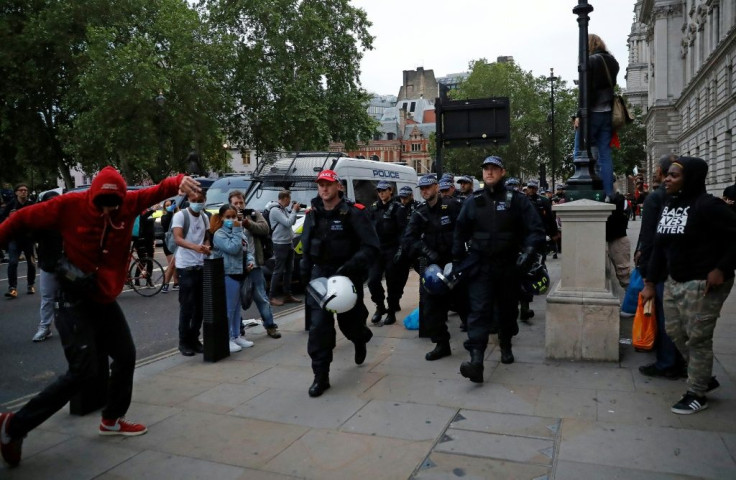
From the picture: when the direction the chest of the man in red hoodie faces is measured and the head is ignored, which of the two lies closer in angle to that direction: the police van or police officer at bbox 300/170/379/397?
the police officer

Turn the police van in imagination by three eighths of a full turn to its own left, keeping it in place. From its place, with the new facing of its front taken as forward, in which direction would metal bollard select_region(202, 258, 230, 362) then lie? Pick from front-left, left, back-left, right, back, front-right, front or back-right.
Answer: right

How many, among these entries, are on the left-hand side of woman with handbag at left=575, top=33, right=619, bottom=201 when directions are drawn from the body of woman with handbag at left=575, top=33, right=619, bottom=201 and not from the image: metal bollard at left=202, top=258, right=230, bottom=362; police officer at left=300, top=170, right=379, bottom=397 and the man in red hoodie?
3

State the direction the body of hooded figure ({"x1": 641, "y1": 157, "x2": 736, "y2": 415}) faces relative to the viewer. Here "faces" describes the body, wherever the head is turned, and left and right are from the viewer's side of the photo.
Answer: facing the viewer and to the left of the viewer

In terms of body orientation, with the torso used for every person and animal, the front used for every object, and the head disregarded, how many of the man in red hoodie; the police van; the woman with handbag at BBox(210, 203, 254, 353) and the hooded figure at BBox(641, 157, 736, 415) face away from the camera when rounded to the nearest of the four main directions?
0

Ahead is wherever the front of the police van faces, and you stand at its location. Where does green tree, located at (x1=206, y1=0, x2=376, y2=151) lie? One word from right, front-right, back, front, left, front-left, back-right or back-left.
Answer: back-right

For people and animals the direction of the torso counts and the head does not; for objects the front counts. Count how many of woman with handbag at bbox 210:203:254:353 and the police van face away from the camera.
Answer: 0

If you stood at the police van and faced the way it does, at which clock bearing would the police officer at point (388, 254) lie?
The police officer is roughly at 10 o'clock from the police van.

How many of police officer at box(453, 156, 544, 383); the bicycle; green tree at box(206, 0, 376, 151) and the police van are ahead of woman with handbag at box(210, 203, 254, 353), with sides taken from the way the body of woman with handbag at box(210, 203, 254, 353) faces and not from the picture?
1

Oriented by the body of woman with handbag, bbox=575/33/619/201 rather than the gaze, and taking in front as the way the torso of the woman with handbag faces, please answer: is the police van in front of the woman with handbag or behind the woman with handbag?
in front

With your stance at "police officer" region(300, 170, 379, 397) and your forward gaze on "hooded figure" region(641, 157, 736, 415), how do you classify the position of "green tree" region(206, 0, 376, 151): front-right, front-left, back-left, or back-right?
back-left

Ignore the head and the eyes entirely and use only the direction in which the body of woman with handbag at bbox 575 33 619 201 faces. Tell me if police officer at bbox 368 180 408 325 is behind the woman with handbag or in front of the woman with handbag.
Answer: in front

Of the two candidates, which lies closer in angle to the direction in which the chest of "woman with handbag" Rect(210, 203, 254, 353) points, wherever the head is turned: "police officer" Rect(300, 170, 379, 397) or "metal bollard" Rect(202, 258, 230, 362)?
the police officer

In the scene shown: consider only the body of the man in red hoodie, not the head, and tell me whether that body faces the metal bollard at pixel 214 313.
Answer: no

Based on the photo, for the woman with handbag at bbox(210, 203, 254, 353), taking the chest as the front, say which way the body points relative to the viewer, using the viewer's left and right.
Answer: facing the viewer and to the right of the viewer

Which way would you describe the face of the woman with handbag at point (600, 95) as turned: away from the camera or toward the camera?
away from the camera

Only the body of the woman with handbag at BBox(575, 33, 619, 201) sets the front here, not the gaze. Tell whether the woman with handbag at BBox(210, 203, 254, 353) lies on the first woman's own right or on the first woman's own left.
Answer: on the first woman's own left

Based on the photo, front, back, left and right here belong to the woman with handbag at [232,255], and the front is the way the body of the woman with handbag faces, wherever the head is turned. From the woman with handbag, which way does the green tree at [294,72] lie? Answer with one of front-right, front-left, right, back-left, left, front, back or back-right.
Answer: back-left
